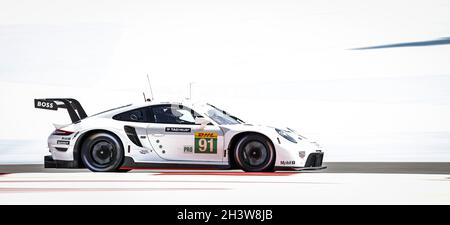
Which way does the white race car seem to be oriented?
to the viewer's right
